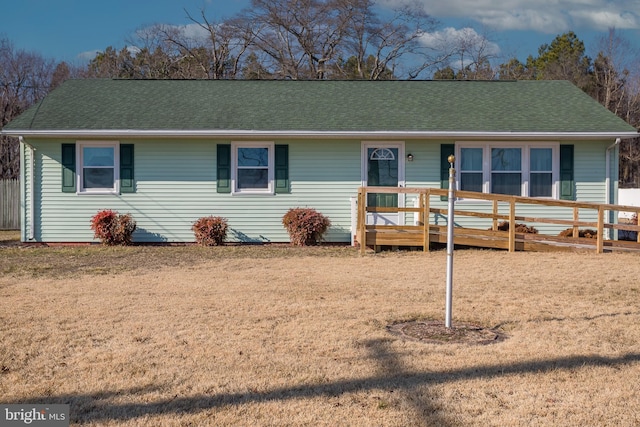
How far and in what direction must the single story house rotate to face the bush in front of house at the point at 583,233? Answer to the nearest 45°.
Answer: approximately 90° to its left

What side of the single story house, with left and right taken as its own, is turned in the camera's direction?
front

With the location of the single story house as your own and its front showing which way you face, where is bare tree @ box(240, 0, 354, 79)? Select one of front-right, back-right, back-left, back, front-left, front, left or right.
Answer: back

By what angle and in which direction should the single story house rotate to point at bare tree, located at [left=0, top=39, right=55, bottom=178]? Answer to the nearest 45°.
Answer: approximately 135° to its right

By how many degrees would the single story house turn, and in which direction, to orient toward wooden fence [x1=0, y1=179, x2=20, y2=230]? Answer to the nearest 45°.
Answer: approximately 135° to its right

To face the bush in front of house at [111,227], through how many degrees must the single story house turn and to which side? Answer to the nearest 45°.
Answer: approximately 90° to its right

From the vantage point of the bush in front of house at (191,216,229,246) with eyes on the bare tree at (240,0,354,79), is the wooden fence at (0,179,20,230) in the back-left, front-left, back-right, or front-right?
front-left

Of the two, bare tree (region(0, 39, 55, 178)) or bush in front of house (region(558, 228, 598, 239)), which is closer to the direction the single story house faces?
the bush in front of house
